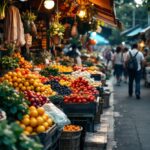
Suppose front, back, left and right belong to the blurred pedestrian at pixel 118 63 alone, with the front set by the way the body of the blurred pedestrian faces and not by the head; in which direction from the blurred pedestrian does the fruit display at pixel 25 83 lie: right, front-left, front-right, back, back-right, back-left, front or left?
back

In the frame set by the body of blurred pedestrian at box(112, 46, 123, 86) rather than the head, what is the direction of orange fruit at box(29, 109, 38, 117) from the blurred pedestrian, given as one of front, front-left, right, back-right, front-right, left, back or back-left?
back

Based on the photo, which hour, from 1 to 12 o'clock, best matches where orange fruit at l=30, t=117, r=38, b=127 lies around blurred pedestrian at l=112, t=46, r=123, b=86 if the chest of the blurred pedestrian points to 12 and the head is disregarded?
The orange fruit is roughly at 6 o'clock from the blurred pedestrian.

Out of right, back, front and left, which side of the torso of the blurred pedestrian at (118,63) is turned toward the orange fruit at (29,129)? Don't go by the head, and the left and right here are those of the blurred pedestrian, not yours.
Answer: back

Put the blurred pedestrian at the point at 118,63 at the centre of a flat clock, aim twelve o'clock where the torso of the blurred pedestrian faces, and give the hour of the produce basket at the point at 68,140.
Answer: The produce basket is roughly at 6 o'clock from the blurred pedestrian.

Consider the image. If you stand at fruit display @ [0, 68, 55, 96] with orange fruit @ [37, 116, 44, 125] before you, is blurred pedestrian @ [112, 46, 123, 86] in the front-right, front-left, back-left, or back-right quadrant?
back-left

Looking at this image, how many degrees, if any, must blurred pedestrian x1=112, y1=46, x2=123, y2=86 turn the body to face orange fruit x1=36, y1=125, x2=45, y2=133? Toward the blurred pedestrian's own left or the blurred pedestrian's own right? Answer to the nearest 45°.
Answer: approximately 180°

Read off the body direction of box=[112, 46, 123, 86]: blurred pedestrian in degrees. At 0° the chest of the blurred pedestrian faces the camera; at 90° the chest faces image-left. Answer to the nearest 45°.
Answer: approximately 180°

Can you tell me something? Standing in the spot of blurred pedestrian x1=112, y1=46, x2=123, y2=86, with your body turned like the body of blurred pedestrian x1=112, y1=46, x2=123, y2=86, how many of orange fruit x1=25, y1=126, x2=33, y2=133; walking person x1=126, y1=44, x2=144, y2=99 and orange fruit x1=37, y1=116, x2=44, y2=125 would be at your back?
3

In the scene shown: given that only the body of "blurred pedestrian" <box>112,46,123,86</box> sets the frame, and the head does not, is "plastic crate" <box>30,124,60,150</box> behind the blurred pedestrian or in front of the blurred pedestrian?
behind

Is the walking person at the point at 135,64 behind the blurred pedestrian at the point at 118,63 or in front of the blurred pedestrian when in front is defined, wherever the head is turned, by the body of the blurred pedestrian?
behind

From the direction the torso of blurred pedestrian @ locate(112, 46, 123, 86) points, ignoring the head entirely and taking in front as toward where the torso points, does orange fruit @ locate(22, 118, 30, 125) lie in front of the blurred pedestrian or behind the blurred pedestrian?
behind
